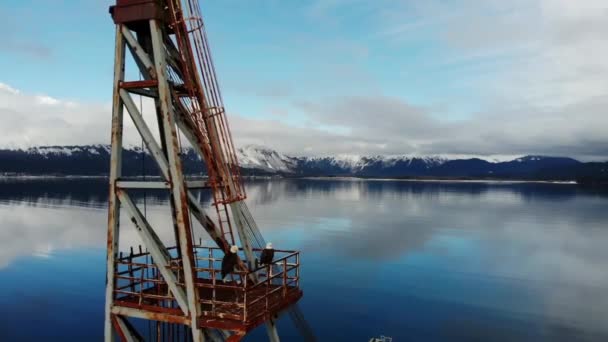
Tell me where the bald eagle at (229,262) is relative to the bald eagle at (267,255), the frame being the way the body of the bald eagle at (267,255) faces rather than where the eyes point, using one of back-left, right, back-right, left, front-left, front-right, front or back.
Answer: back-right
